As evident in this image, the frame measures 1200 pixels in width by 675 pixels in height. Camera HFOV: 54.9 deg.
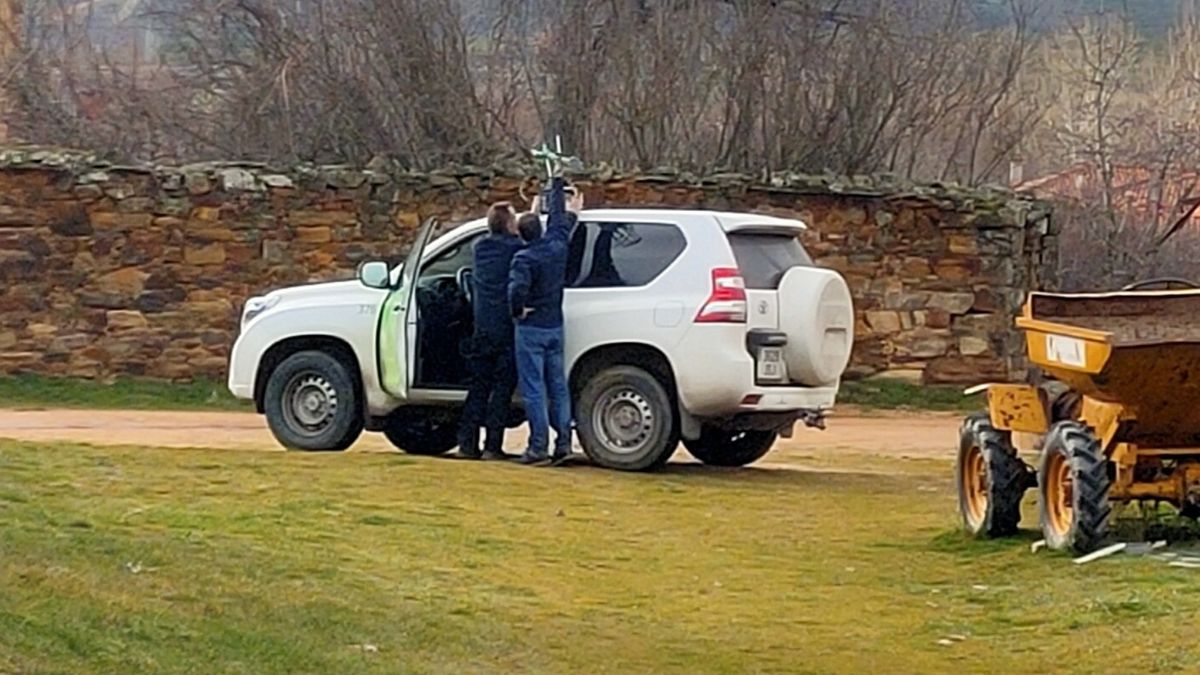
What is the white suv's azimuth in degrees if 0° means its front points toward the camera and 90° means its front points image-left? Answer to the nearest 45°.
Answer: approximately 135°

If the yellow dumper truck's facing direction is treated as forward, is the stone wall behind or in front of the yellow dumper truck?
behind

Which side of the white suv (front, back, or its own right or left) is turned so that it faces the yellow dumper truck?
back

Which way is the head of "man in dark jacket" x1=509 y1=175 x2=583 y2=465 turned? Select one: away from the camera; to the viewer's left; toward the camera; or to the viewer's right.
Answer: away from the camera
